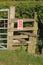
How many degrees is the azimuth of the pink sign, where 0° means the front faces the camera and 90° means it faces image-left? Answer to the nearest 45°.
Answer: approximately 0°

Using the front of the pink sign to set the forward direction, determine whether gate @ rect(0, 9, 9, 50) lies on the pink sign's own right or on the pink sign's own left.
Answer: on the pink sign's own right
